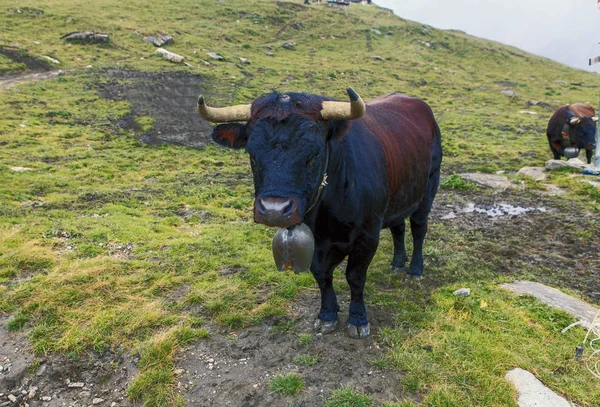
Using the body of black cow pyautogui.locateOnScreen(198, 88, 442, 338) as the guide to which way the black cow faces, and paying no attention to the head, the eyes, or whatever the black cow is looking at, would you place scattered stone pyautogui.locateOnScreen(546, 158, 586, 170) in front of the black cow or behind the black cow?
behind

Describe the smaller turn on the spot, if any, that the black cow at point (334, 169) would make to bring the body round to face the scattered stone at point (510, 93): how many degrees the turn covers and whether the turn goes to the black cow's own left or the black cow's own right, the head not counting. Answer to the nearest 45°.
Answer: approximately 135° to the black cow's own right

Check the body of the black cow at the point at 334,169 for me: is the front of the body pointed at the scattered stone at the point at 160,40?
no

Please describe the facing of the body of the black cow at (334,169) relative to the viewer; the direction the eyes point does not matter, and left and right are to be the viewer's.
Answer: facing the viewer and to the left of the viewer

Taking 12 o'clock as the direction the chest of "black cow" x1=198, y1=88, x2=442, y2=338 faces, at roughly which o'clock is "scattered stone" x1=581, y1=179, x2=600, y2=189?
The scattered stone is roughly at 6 o'clock from the black cow.

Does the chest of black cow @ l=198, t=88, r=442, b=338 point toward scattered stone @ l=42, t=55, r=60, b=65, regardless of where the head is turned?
no

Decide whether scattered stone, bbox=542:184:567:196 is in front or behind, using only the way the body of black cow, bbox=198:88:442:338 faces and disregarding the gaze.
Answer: behind

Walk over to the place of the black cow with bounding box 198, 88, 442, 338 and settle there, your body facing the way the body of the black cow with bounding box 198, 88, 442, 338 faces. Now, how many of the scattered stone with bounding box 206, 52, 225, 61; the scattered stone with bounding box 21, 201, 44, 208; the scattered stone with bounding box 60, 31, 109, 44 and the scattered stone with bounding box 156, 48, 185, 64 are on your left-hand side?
0

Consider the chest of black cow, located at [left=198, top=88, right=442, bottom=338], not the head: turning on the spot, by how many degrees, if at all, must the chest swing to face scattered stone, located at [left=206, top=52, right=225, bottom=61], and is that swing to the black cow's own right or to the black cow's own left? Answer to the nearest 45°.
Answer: approximately 135° to the black cow's own right

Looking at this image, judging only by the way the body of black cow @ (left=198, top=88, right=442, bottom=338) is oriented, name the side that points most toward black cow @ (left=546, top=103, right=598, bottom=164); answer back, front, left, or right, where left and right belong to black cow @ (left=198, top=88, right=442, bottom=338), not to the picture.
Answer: back

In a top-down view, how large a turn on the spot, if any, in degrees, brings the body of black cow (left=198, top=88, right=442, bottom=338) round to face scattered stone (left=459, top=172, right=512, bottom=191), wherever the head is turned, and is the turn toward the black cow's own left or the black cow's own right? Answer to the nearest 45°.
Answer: approximately 180°

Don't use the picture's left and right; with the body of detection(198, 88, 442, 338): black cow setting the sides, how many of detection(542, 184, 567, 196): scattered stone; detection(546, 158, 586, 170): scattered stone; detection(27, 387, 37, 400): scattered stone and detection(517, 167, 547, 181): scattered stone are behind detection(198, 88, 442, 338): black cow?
3

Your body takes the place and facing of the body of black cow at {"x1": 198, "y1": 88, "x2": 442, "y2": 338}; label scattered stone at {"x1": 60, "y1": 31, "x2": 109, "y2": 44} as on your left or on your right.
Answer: on your right

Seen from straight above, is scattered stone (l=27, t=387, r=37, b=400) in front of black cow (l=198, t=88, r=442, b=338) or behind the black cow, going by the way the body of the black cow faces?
in front

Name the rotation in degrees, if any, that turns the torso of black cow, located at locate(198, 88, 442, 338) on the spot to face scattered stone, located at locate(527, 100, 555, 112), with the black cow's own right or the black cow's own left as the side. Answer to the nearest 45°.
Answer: approximately 180°

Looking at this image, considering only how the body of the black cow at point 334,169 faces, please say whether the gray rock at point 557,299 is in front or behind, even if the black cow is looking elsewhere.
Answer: behind
